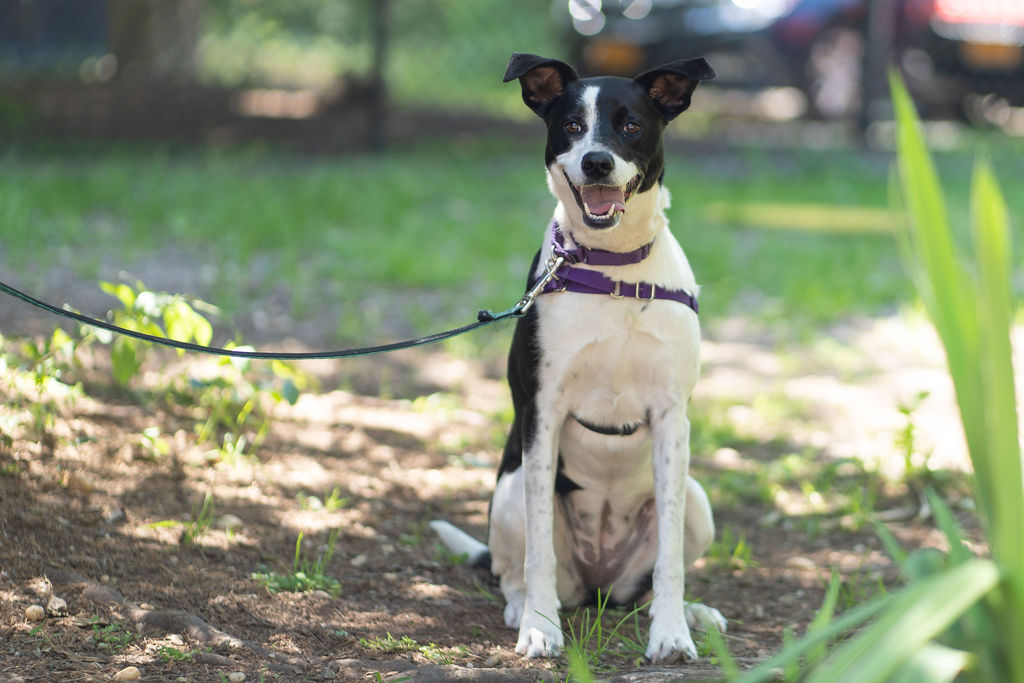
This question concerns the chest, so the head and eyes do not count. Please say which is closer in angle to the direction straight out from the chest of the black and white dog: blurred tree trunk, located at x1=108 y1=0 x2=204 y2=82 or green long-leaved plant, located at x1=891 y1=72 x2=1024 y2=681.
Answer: the green long-leaved plant

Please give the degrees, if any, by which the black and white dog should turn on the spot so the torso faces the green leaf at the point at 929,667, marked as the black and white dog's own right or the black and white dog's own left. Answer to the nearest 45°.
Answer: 0° — it already faces it

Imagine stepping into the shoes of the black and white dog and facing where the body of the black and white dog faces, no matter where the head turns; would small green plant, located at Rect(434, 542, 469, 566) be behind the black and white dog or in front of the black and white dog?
behind

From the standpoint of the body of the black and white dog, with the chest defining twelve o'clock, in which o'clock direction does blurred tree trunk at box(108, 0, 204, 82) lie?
The blurred tree trunk is roughly at 5 o'clock from the black and white dog.

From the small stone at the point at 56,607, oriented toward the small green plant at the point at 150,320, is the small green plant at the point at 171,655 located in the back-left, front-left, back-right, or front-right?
back-right

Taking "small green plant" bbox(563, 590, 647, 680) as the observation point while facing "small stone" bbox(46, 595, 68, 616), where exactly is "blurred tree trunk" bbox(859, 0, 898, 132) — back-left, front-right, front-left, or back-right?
back-right
